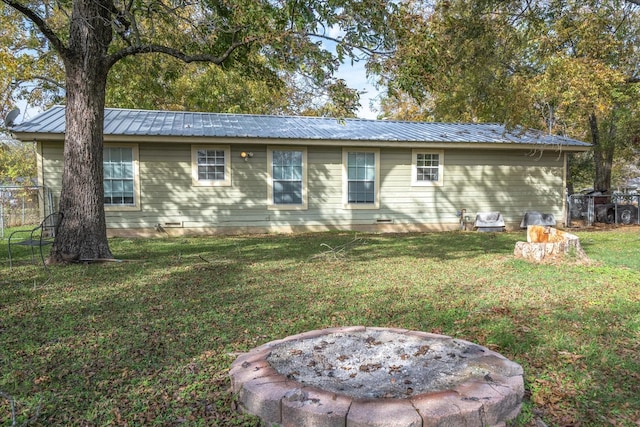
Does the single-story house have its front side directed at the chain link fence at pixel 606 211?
no

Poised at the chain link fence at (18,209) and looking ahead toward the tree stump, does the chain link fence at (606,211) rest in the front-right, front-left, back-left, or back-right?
front-left

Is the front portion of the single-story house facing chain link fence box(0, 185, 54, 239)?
no

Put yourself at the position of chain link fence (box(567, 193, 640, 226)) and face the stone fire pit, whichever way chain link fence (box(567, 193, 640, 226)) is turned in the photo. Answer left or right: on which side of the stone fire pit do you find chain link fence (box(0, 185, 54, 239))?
right
